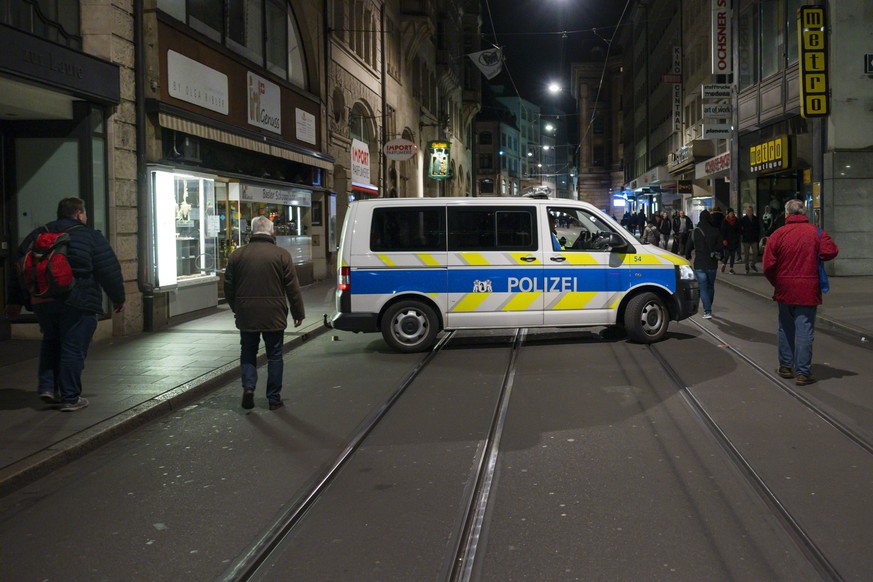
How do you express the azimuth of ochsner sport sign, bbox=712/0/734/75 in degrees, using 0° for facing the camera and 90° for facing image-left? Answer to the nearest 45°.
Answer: approximately 0°

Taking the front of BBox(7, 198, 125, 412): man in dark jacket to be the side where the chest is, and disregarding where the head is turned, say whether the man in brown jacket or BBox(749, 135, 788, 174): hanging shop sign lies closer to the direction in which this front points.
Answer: the hanging shop sign

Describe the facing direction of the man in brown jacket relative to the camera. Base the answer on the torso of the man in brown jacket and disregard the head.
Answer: away from the camera

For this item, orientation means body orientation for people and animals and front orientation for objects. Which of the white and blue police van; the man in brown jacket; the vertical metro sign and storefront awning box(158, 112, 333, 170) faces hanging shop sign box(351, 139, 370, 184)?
the man in brown jacket

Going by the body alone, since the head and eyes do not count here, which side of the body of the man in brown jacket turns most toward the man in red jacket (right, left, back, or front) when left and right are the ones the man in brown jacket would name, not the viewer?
right

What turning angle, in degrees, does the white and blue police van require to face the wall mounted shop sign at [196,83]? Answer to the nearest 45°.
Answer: approximately 135° to its left

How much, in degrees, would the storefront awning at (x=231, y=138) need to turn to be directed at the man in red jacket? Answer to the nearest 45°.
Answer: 0° — it already faces them

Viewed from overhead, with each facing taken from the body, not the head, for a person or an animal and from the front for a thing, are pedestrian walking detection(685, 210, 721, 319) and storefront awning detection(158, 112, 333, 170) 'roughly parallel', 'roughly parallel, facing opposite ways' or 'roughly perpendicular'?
roughly perpendicular

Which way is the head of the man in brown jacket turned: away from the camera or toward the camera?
away from the camera

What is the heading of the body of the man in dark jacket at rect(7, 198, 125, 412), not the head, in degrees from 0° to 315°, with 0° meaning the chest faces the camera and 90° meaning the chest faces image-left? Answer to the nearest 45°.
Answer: approximately 225°

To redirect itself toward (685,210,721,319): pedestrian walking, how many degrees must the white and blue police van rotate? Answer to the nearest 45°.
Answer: approximately 45° to its left

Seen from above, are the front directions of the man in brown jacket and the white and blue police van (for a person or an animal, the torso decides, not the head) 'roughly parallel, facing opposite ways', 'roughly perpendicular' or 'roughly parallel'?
roughly perpendicular
